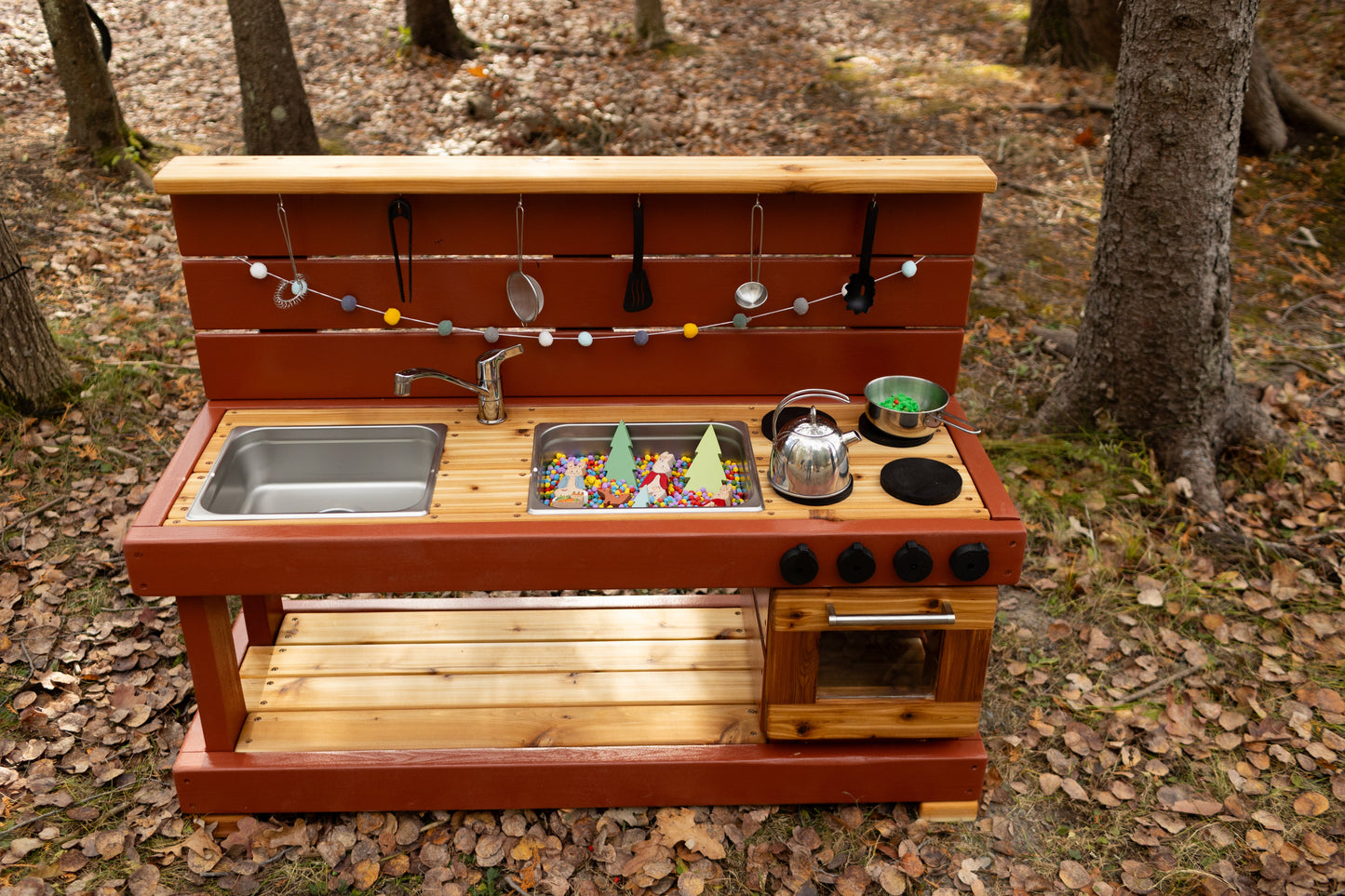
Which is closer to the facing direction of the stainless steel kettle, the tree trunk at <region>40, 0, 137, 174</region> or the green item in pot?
the green item in pot

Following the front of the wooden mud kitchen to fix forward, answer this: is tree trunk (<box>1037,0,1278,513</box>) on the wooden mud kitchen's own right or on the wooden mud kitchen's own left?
on the wooden mud kitchen's own left

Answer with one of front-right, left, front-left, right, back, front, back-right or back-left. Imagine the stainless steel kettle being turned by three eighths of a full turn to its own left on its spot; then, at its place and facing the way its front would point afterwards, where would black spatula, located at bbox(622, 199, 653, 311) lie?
front

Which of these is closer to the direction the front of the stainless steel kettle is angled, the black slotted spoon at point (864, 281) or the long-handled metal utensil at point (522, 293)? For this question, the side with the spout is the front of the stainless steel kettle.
the black slotted spoon

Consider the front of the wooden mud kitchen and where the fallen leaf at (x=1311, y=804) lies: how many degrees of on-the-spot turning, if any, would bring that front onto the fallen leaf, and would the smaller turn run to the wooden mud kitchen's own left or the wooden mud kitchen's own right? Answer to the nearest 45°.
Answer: approximately 90° to the wooden mud kitchen's own left

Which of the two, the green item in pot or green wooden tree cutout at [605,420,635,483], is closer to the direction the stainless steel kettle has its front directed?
the green item in pot

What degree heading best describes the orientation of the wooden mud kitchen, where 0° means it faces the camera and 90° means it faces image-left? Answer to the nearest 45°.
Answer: approximately 0°

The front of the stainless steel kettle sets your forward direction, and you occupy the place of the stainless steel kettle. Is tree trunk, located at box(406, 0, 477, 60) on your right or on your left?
on your left

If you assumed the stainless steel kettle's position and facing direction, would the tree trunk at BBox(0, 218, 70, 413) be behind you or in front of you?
behind

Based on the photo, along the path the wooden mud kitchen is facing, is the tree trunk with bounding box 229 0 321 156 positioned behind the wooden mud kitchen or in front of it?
behind

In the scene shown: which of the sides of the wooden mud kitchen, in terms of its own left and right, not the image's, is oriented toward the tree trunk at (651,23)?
back

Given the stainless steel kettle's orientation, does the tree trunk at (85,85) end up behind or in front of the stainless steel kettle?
behind

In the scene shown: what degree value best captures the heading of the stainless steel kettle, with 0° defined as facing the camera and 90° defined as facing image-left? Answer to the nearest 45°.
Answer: approximately 270°

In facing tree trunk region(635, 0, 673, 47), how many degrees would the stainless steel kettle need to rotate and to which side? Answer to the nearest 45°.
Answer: approximately 90° to its left
